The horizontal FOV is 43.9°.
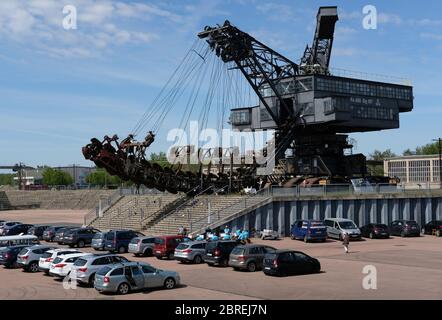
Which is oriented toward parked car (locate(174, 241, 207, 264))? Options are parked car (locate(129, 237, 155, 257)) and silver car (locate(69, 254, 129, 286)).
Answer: the silver car

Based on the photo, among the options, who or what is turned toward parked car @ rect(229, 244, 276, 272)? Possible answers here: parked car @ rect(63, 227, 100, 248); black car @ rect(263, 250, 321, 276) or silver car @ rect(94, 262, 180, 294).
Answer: the silver car

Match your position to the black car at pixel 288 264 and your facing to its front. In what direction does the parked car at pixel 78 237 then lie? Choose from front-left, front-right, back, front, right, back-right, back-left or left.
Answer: left

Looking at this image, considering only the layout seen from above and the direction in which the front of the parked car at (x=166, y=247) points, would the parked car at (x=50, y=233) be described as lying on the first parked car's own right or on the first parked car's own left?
on the first parked car's own left

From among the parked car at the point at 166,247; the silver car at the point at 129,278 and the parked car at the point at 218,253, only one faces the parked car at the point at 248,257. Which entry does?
the silver car

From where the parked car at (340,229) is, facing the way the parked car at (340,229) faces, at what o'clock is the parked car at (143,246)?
the parked car at (143,246) is roughly at 3 o'clock from the parked car at (340,229).

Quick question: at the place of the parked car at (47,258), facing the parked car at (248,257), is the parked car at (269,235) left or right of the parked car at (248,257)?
left

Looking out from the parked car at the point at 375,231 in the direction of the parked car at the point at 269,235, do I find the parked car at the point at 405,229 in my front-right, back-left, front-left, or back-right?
back-right

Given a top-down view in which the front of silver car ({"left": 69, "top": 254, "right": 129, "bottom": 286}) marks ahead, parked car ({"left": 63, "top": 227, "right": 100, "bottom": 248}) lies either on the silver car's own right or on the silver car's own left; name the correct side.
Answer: on the silver car's own left

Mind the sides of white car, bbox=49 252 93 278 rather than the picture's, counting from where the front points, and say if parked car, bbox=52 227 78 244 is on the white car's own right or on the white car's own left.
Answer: on the white car's own left

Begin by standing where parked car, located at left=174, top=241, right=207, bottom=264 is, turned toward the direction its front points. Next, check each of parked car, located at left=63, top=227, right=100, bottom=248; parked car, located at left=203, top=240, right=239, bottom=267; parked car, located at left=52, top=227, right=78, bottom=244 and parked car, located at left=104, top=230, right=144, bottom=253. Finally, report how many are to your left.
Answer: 3

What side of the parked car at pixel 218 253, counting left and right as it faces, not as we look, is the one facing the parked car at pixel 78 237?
left
